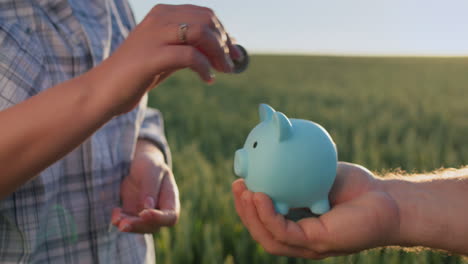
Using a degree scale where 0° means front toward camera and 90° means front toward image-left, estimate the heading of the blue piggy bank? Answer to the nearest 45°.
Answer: approximately 90°
